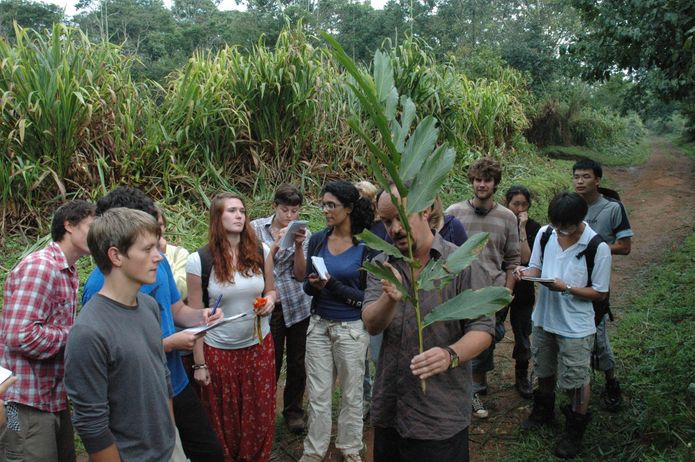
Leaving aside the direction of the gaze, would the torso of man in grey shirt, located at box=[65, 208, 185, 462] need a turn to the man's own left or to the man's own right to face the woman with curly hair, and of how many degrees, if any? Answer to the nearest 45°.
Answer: approximately 90° to the man's own left

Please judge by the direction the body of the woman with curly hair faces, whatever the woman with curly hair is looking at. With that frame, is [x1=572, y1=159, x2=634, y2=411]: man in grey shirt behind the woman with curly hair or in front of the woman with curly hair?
behind

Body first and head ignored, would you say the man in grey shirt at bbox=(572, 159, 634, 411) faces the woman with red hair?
yes

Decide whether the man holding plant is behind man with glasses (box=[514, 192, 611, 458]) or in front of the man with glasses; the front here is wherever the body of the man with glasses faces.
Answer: in front

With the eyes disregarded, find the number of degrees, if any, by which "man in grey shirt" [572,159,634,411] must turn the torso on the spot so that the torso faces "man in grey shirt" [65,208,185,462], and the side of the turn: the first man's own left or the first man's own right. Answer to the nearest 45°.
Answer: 0° — they already face them

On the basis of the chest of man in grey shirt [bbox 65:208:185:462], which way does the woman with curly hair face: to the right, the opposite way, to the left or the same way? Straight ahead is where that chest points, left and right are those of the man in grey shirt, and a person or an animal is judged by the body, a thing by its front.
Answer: to the right

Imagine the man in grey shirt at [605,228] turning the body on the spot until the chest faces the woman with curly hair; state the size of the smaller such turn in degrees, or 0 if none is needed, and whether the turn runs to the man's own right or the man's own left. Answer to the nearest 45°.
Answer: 0° — they already face them

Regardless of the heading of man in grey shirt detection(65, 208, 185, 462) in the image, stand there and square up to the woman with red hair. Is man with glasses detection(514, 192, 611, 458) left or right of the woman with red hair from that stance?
right

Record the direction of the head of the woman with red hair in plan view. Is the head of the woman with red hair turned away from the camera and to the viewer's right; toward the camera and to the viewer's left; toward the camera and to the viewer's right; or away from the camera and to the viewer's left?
toward the camera and to the viewer's right

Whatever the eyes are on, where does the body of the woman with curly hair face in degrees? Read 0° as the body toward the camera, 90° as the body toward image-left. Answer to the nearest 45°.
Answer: approximately 45°

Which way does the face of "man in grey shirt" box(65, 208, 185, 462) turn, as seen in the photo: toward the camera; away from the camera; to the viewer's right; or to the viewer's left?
to the viewer's right

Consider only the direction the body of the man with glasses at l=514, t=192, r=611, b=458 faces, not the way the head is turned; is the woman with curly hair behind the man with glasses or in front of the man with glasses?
in front

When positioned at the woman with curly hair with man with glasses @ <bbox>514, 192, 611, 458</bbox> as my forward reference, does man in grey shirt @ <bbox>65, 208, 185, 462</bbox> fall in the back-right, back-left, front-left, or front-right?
back-right

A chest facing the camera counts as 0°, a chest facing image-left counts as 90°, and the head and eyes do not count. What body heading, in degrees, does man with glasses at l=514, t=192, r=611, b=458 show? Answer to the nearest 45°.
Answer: approximately 45°
